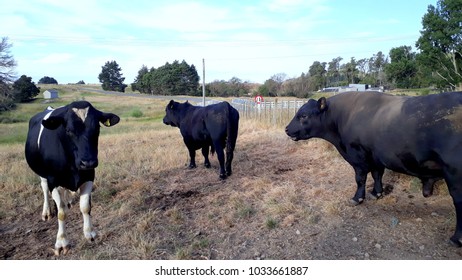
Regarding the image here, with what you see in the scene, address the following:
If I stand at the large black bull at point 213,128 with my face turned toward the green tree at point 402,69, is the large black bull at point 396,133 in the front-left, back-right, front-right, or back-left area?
back-right

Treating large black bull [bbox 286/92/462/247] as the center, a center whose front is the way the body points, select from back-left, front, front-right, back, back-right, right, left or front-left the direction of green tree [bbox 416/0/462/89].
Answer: front-right

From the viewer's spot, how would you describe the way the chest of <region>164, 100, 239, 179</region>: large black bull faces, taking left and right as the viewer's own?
facing away from the viewer and to the left of the viewer

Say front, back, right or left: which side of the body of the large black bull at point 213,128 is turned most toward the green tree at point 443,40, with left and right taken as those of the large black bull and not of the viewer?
right

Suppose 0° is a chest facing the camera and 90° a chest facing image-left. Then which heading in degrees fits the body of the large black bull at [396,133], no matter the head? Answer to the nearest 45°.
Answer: approximately 135°

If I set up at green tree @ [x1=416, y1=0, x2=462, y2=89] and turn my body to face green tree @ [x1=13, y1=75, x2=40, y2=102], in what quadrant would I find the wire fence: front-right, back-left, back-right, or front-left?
front-left

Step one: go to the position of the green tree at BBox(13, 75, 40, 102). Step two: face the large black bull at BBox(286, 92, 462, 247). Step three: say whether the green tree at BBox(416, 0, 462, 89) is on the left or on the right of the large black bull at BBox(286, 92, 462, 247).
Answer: left

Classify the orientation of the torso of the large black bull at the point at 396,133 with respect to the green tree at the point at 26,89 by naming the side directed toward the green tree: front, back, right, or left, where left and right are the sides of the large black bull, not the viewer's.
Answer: front

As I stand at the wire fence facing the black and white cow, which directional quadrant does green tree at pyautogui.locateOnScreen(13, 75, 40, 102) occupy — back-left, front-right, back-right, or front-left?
back-right

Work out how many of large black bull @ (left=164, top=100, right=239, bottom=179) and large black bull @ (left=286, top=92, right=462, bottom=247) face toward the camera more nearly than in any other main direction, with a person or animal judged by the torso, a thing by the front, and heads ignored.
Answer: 0

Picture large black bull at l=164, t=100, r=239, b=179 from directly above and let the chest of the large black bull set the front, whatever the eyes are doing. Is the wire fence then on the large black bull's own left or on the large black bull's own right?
on the large black bull's own right

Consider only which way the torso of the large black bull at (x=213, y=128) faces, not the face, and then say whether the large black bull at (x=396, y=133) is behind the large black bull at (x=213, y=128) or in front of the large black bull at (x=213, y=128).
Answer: behind

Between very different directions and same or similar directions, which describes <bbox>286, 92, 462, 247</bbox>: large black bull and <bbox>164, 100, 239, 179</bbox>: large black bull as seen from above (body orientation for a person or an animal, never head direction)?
same or similar directions

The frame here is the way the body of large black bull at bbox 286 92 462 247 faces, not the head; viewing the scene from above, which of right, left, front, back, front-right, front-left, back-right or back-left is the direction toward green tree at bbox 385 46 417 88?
front-right
